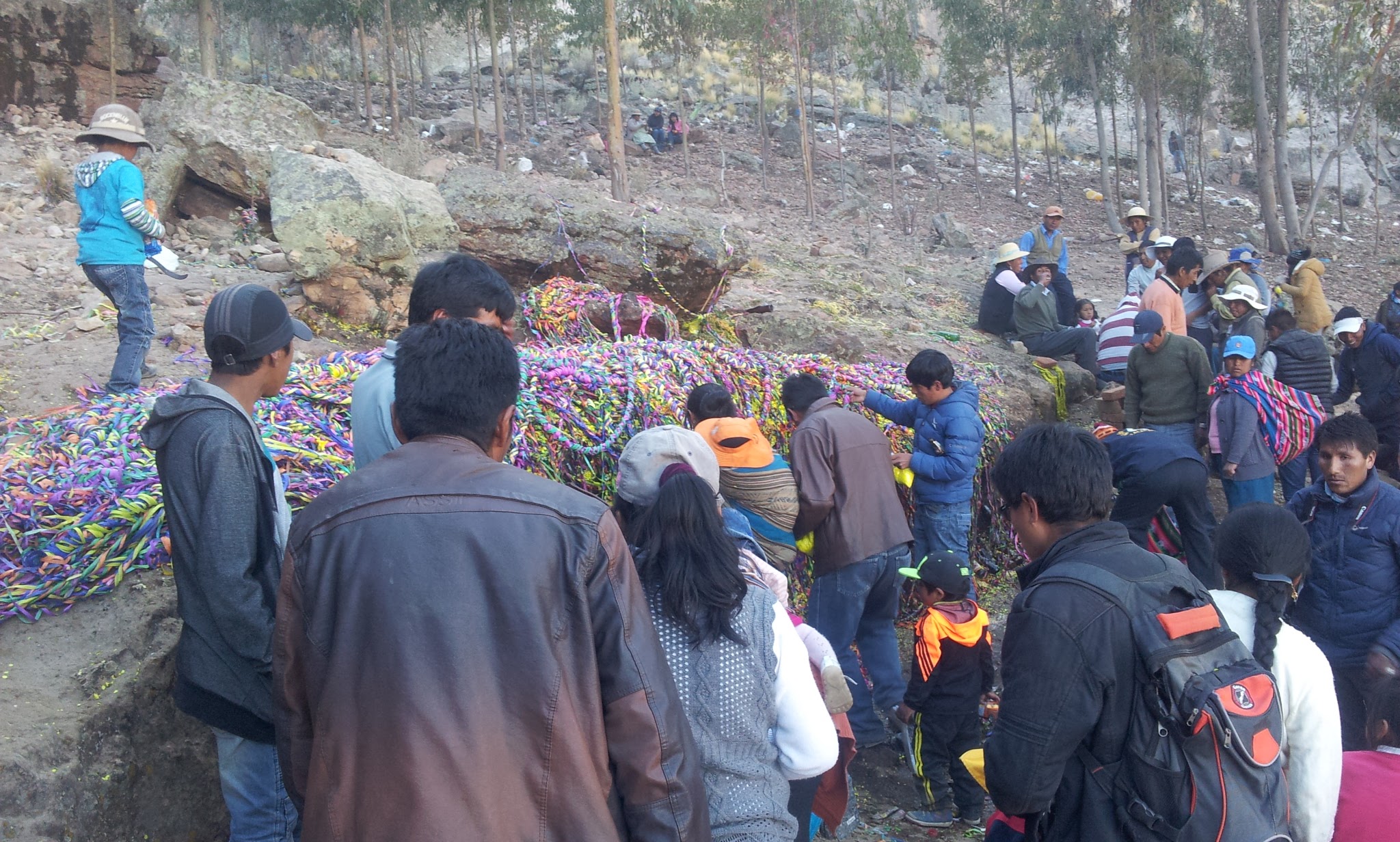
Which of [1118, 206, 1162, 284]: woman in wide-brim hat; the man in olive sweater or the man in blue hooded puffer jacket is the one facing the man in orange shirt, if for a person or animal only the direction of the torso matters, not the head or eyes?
the woman in wide-brim hat

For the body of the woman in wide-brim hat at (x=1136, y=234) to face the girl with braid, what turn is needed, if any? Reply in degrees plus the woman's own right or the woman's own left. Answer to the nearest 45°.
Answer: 0° — they already face them

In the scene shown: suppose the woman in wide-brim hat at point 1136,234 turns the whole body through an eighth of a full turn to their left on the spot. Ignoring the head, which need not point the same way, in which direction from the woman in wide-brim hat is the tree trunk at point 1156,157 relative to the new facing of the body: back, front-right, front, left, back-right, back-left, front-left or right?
back-left

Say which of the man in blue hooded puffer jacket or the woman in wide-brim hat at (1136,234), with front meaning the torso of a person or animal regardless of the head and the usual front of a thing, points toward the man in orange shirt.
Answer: the woman in wide-brim hat

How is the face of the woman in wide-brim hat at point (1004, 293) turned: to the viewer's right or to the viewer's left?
to the viewer's right

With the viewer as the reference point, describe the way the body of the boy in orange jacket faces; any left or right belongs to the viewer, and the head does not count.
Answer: facing away from the viewer and to the left of the viewer

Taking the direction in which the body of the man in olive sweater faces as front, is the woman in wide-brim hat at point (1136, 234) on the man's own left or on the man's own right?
on the man's own right
